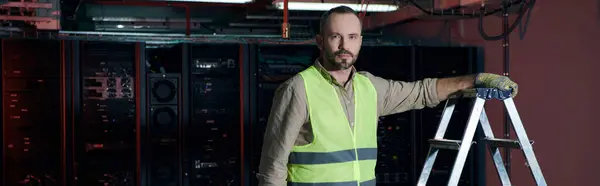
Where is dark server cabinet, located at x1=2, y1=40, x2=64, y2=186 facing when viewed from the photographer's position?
facing the viewer

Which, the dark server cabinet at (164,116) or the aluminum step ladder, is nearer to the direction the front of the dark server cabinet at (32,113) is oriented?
the aluminum step ladder

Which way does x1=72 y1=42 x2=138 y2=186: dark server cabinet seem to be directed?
toward the camera

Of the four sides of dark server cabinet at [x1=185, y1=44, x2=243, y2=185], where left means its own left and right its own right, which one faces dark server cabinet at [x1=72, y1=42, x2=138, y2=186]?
right

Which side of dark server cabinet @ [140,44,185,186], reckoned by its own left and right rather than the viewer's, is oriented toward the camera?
front

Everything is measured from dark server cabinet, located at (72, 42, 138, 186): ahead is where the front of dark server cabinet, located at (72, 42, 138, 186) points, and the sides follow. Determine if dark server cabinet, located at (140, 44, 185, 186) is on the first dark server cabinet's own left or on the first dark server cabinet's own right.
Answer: on the first dark server cabinet's own left

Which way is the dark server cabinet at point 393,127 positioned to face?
toward the camera

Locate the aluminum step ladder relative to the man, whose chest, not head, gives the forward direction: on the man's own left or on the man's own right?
on the man's own left
